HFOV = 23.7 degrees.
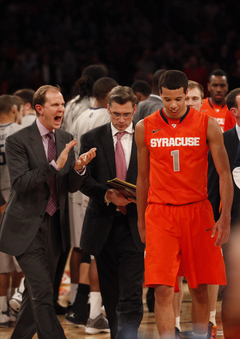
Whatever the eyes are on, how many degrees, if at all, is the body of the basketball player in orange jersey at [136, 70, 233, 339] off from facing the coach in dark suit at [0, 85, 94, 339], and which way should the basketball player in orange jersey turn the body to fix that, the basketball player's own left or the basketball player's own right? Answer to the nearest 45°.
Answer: approximately 90° to the basketball player's own right

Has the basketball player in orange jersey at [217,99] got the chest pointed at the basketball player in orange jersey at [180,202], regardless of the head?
yes

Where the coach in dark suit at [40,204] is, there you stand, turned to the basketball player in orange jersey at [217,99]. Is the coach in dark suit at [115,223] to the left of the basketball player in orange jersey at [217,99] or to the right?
right

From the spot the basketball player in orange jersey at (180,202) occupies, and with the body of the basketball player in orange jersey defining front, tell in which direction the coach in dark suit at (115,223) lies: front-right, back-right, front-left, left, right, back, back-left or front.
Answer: back-right

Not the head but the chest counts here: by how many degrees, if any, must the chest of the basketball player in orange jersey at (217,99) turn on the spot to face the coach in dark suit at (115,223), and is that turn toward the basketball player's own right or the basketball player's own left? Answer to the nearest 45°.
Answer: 0° — they already face them

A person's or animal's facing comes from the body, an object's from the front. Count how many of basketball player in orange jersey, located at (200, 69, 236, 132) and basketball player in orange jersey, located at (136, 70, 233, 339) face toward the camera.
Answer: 2

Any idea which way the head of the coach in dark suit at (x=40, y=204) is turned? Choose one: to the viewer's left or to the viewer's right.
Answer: to the viewer's right

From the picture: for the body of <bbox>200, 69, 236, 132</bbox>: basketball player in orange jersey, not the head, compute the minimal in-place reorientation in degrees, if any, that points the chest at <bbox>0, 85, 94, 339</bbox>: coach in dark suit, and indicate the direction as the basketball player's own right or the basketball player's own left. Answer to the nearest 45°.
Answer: approximately 45° to the basketball player's own right

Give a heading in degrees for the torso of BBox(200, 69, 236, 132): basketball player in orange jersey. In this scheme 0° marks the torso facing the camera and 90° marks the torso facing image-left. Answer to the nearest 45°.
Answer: approximately 0°
